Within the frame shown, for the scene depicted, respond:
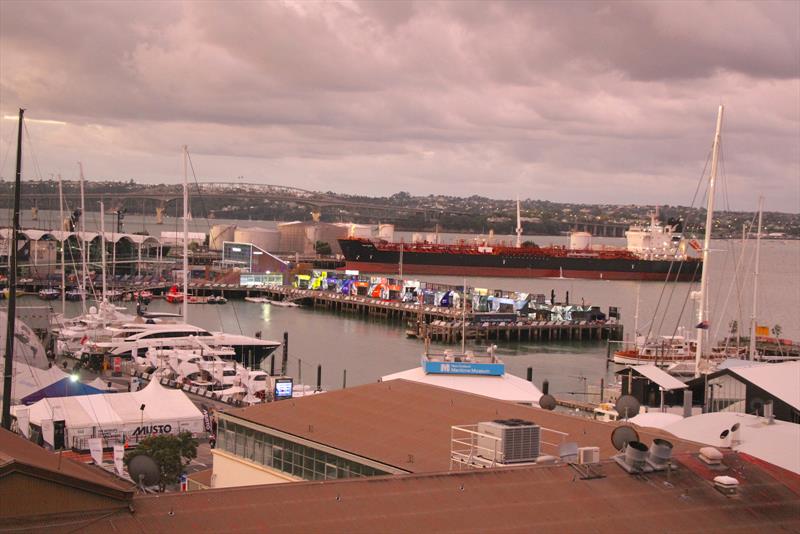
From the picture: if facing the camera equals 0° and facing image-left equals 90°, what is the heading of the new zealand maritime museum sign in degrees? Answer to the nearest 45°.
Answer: approximately 0°

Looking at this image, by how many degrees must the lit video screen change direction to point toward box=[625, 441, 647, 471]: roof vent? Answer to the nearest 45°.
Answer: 0° — it already faces it

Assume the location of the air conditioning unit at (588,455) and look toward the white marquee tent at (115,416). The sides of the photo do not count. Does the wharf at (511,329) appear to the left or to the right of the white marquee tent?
right

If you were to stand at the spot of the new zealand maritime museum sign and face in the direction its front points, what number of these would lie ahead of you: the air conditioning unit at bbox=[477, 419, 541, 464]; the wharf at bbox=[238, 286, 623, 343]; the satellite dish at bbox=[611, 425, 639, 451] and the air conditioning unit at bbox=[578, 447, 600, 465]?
3

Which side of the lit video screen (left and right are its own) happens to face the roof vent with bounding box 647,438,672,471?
front

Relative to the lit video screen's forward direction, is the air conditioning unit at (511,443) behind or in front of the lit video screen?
in front

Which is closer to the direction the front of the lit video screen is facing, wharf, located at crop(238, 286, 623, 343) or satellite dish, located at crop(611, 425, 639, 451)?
the satellite dish

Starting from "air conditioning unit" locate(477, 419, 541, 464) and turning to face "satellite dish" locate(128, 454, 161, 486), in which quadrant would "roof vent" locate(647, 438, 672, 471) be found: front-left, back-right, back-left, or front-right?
back-left

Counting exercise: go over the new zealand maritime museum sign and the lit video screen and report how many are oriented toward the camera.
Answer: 2

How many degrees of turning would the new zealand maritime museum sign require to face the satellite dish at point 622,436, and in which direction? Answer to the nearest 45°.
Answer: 0° — it already faces it

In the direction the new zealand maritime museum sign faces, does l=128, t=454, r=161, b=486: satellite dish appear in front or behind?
in front

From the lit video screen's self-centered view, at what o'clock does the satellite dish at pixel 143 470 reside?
The satellite dish is roughly at 12 o'clock from the lit video screen.
